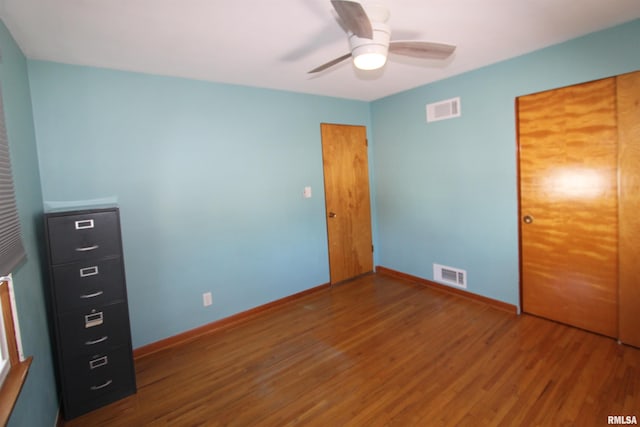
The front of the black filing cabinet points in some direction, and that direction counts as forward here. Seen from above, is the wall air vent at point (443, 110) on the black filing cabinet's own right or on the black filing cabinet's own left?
on the black filing cabinet's own left

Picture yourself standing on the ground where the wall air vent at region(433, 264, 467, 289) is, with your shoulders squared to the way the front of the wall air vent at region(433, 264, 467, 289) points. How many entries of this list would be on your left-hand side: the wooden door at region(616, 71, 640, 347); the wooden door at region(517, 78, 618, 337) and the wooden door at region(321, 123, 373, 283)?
2

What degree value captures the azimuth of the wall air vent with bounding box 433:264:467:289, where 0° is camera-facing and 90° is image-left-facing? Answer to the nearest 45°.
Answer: approximately 45°

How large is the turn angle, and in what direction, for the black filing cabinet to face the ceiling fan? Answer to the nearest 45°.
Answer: approximately 45° to its left

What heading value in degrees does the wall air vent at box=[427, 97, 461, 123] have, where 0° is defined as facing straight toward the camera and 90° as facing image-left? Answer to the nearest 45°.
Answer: approximately 45°

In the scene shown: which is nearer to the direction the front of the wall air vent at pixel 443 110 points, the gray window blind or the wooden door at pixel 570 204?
the gray window blind

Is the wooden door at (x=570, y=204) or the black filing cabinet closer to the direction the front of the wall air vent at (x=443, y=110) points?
the black filing cabinet
